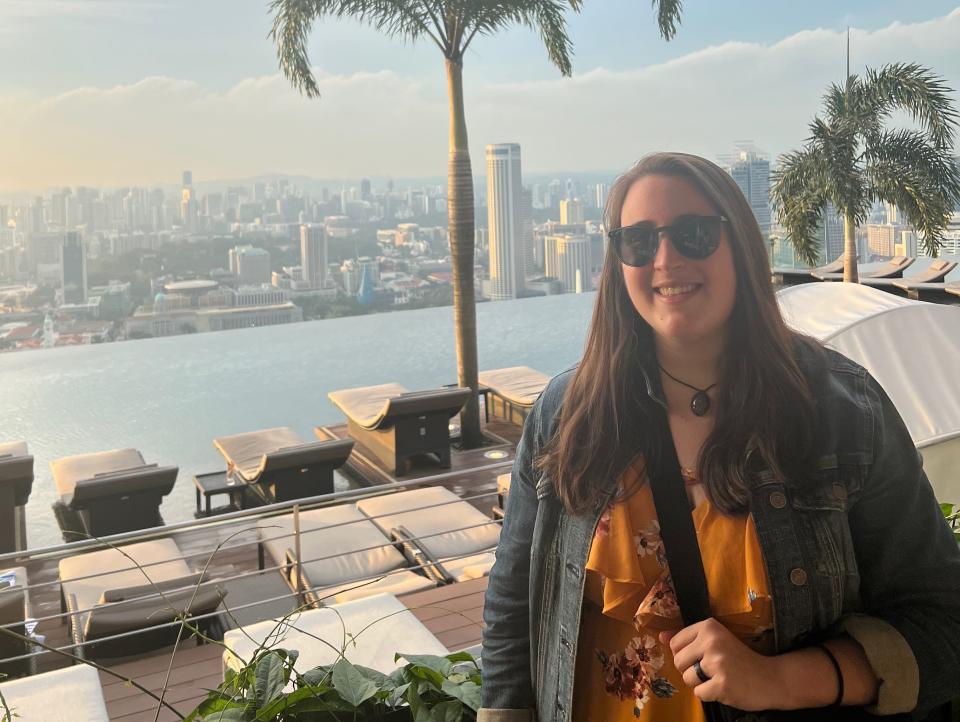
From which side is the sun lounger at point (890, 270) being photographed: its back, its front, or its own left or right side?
left

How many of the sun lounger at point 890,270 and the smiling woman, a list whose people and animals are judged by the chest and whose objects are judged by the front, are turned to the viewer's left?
1

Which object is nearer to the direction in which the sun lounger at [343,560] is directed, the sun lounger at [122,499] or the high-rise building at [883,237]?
the sun lounger
